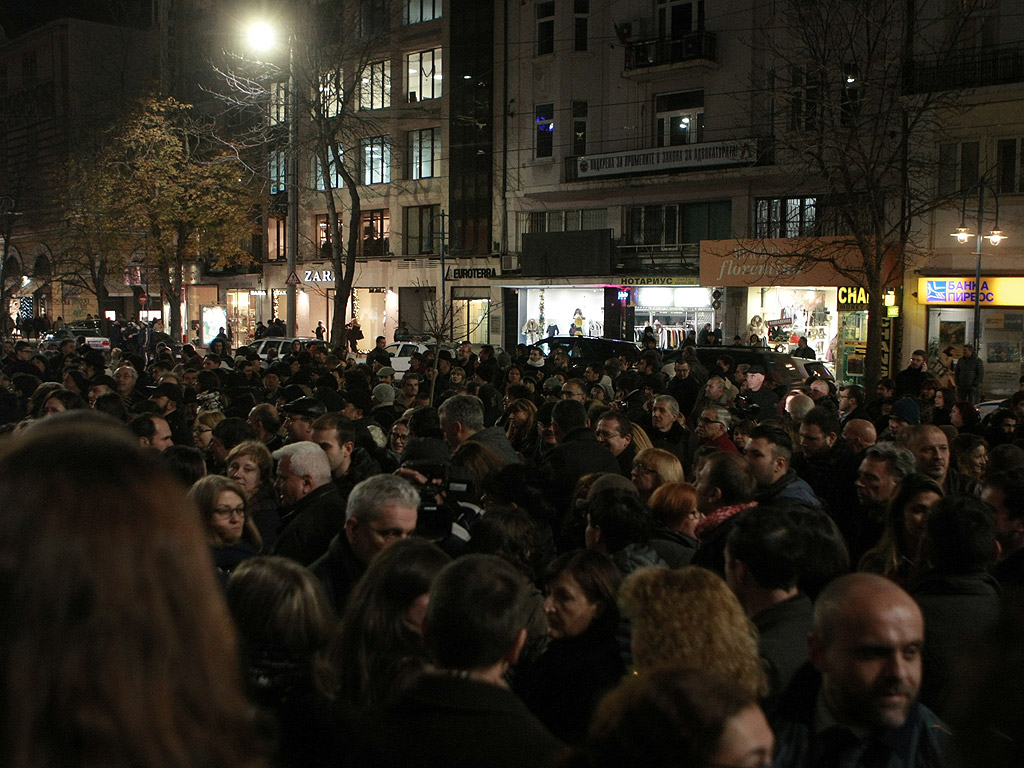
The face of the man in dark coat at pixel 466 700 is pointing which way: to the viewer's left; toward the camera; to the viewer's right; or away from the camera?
away from the camera

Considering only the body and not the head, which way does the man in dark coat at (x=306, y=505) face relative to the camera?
to the viewer's left

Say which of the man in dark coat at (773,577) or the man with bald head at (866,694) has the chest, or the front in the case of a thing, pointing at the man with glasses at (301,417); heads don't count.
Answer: the man in dark coat

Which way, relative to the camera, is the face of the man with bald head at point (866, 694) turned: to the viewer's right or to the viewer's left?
to the viewer's right

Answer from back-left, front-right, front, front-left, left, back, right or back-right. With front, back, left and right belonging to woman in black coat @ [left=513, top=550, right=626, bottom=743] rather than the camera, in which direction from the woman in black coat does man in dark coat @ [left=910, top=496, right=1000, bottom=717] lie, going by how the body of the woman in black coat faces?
back-left

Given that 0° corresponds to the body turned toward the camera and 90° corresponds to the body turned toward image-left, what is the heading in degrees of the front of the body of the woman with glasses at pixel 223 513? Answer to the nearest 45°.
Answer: approximately 315°

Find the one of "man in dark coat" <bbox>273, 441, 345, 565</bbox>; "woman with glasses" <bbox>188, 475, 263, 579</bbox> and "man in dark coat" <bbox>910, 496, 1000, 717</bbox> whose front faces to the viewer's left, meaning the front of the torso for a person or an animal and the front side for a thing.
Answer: "man in dark coat" <bbox>273, 441, 345, 565</bbox>

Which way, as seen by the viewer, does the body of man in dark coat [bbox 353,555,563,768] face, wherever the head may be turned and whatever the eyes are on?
away from the camera

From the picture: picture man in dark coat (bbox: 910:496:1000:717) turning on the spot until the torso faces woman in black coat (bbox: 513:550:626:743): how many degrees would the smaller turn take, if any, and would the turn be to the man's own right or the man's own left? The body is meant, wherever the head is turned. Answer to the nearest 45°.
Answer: approximately 135° to the man's own left

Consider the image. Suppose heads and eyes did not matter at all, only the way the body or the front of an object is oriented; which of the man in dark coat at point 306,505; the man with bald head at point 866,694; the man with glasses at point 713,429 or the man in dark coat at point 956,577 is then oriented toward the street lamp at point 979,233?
the man in dark coat at point 956,577

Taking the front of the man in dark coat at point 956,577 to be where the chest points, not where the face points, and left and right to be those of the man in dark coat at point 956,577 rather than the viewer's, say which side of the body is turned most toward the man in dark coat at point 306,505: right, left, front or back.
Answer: left

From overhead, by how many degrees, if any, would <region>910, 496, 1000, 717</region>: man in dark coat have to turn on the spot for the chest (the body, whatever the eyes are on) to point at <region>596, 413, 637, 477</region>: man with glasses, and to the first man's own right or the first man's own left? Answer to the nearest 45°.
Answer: approximately 45° to the first man's own left

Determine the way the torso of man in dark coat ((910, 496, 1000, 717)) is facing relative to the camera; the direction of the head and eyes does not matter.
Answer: away from the camera
